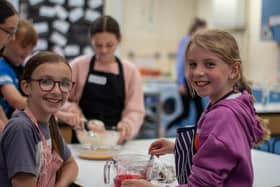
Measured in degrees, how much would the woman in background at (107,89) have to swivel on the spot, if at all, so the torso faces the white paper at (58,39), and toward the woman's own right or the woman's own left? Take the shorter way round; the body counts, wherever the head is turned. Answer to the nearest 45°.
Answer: approximately 180°

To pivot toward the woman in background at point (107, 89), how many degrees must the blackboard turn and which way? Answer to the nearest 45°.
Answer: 0° — it already faces them

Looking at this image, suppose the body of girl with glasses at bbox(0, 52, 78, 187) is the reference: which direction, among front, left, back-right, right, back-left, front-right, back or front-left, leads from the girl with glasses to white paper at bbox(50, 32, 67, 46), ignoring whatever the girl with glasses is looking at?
back-left

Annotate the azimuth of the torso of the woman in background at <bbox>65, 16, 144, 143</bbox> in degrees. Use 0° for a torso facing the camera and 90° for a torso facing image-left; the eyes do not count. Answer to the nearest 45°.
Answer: approximately 0°

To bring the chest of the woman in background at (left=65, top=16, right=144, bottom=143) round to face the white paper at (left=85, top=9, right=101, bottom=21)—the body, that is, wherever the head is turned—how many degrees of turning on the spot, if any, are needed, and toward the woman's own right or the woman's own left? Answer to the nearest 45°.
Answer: approximately 180°

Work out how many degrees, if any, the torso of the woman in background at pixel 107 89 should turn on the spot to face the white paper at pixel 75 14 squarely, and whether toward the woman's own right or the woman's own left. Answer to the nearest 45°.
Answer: approximately 180°

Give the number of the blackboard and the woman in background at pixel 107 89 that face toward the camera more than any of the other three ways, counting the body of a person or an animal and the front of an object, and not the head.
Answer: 2
